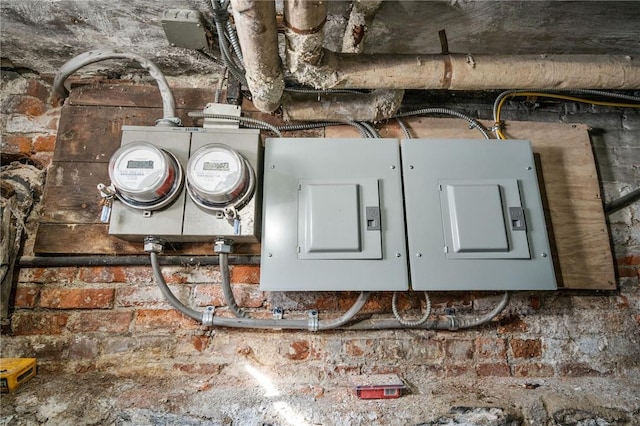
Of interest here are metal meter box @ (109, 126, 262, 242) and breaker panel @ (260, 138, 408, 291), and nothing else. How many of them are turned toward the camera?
2

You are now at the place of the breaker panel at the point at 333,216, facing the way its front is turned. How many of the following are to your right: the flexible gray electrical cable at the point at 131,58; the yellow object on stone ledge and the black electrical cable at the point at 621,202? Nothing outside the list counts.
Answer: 2

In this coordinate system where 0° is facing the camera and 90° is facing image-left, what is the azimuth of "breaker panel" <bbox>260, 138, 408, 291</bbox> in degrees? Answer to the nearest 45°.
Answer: approximately 0°

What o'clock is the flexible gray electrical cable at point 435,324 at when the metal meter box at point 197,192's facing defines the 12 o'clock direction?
The flexible gray electrical cable is roughly at 9 o'clock from the metal meter box.
